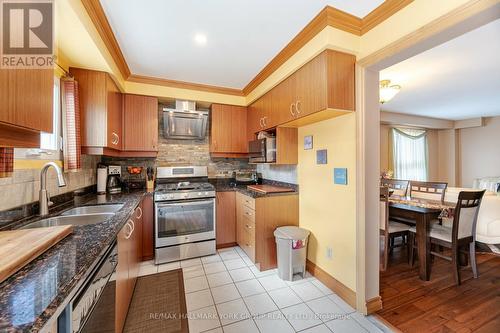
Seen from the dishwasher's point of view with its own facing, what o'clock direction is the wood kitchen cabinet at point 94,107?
The wood kitchen cabinet is roughly at 9 o'clock from the dishwasher.

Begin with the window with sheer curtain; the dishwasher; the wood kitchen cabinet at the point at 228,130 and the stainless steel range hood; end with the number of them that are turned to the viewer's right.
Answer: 1

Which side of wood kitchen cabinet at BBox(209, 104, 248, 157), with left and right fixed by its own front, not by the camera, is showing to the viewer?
front

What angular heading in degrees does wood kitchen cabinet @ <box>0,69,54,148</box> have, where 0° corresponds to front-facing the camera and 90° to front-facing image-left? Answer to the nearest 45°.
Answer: approximately 315°

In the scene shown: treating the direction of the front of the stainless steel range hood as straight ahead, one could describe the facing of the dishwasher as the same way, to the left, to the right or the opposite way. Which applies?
to the left

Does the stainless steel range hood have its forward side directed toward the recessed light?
yes

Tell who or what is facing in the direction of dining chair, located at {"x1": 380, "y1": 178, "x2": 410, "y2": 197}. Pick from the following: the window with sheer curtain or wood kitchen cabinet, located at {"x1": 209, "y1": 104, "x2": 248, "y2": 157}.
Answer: the window with sheer curtain

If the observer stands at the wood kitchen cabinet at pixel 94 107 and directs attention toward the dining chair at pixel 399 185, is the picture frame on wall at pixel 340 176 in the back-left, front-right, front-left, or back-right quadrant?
front-right

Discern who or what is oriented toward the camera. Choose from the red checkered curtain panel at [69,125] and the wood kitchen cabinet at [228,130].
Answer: the wood kitchen cabinet

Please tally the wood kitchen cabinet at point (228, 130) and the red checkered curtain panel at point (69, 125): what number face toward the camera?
1

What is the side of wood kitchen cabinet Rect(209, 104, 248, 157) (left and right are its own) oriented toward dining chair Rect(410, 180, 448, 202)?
left

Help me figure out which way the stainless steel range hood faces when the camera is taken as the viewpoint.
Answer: facing the viewer

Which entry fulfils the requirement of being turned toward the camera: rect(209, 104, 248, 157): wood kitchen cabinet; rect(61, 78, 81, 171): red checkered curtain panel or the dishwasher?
the wood kitchen cabinet

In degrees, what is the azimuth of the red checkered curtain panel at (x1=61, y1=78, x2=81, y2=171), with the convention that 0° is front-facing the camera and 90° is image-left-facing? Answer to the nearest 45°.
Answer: approximately 270°

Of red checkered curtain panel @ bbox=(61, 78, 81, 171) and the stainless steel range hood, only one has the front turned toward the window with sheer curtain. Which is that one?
the red checkered curtain panel

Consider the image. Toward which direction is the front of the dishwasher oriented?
to the viewer's right

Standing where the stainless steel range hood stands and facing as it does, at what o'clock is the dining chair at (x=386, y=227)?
The dining chair is roughly at 10 o'clock from the stainless steel range hood.

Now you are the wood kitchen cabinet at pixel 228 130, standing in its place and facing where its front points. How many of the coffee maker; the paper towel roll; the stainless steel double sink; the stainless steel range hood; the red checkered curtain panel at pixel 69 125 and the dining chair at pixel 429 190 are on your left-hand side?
1

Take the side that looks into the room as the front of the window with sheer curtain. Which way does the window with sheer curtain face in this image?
toward the camera
